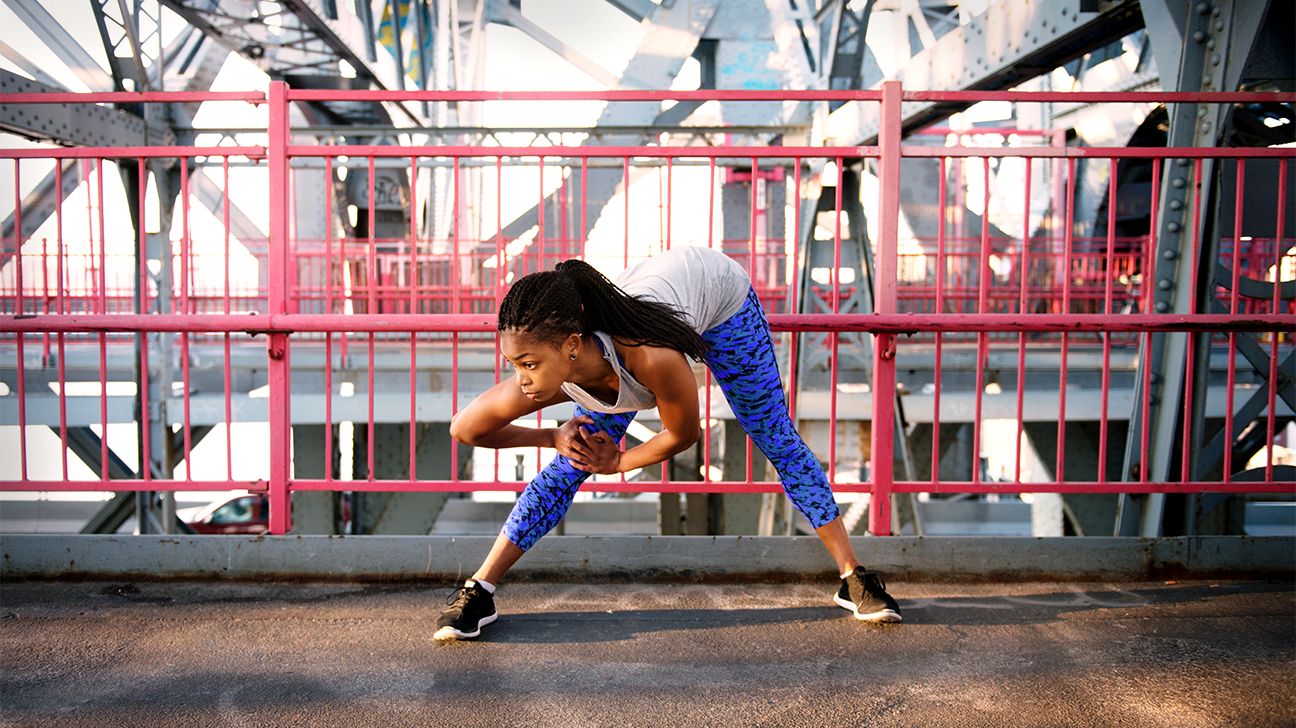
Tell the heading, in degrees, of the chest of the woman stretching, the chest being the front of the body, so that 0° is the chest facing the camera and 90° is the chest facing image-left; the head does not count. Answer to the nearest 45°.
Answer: approximately 45°

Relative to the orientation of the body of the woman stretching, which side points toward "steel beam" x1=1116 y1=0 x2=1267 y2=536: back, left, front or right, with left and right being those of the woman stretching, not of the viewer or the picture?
back

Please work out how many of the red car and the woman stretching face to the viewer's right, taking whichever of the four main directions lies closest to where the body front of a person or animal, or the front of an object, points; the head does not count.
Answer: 0

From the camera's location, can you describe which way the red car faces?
facing to the left of the viewer

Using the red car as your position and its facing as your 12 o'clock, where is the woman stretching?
The woman stretching is roughly at 9 o'clock from the red car.

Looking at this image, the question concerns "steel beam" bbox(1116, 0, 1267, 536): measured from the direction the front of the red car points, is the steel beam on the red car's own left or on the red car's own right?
on the red car's own left
